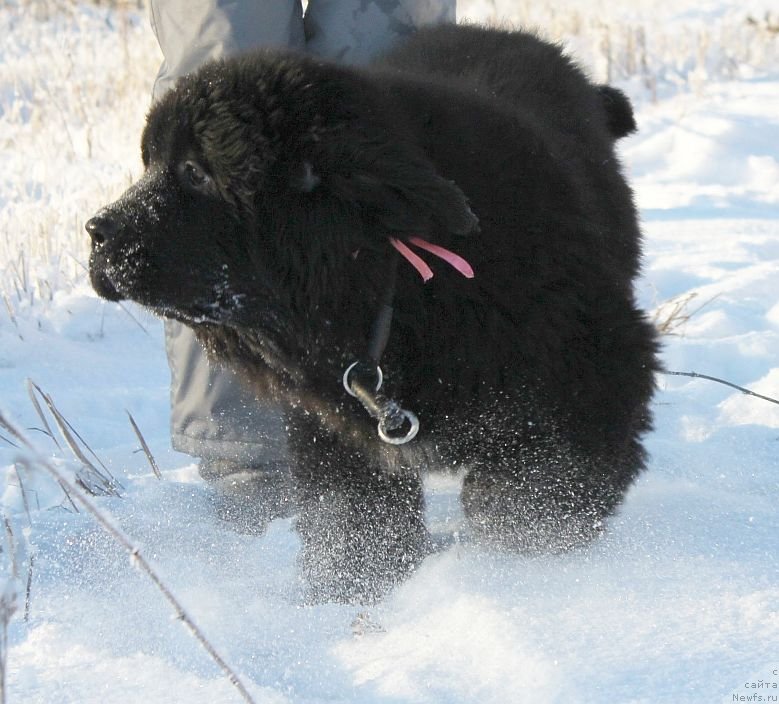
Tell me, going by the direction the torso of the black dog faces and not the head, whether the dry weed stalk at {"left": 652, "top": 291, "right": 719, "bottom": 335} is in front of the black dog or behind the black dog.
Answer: behind

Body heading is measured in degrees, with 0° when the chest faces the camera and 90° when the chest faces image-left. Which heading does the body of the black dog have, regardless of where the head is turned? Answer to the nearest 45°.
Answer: approximately 45°
